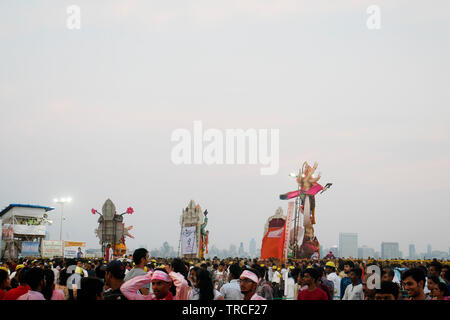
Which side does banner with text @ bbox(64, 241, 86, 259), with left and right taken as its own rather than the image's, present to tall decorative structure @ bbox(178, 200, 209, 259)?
left

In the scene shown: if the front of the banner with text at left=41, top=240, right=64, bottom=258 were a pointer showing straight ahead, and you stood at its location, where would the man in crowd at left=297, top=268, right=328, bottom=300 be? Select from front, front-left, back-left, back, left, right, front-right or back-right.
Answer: front

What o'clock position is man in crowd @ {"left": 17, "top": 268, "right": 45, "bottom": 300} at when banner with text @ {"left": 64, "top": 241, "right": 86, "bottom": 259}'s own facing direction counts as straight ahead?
The man in crowd is roughly at 12 o'clock from the banner with text.

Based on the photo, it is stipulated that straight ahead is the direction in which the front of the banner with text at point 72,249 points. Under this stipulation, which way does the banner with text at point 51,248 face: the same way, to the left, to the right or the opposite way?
the same way

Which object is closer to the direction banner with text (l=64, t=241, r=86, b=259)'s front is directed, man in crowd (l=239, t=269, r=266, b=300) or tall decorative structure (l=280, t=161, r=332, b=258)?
the man in crowd

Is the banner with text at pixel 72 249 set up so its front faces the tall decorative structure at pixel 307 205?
no

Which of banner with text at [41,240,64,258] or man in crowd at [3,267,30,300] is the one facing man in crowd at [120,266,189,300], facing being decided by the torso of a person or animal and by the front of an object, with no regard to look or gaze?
the banner with text

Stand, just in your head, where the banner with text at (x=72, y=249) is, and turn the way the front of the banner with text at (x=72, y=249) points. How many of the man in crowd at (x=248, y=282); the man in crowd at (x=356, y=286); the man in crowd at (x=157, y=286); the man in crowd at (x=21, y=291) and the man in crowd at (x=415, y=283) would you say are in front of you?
5

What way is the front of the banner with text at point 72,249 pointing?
toward the camera

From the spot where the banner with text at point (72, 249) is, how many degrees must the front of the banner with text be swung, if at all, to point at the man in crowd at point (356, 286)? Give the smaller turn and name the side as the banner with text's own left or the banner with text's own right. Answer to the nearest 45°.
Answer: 0° — it already faces them

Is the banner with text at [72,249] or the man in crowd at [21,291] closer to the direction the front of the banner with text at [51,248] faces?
the man in crowd
